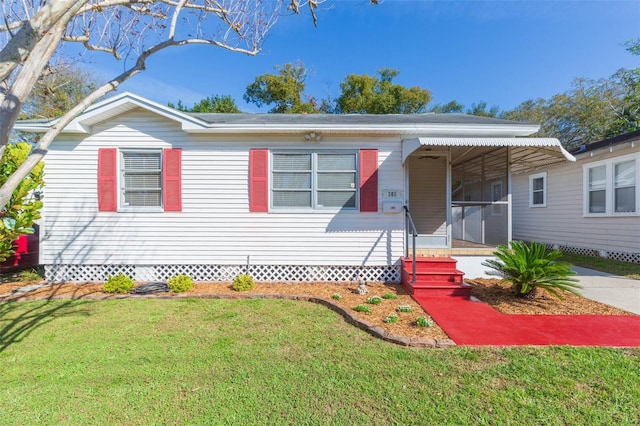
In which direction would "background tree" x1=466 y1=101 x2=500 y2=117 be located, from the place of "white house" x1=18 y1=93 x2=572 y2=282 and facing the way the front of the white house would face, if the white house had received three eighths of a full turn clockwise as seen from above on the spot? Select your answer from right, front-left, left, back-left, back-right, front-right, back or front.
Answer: right

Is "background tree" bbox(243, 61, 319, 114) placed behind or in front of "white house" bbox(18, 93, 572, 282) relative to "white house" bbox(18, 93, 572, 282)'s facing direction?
behind

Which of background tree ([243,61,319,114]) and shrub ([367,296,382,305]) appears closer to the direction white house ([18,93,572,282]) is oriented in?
the shrub

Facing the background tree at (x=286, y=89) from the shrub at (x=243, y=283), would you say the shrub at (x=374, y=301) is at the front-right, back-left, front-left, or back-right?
back-right

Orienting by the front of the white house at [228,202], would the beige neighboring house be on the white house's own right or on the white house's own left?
on the white house's own left

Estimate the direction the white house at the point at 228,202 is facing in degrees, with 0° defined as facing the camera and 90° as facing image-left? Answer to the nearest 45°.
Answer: approximately 0°

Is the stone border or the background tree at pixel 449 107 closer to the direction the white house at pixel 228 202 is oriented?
the stone border

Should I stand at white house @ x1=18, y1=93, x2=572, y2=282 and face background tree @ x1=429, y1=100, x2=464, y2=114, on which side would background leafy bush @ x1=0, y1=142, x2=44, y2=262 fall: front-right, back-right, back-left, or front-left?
back-left

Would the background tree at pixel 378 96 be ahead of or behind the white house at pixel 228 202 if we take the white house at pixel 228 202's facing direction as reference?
behind

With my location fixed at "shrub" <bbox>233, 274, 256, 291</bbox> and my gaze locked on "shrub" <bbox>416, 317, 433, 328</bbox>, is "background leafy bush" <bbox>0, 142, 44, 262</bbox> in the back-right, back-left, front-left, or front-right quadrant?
back-right

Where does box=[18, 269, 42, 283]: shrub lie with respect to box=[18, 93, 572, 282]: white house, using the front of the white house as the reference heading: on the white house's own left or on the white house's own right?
on the white house's own right
